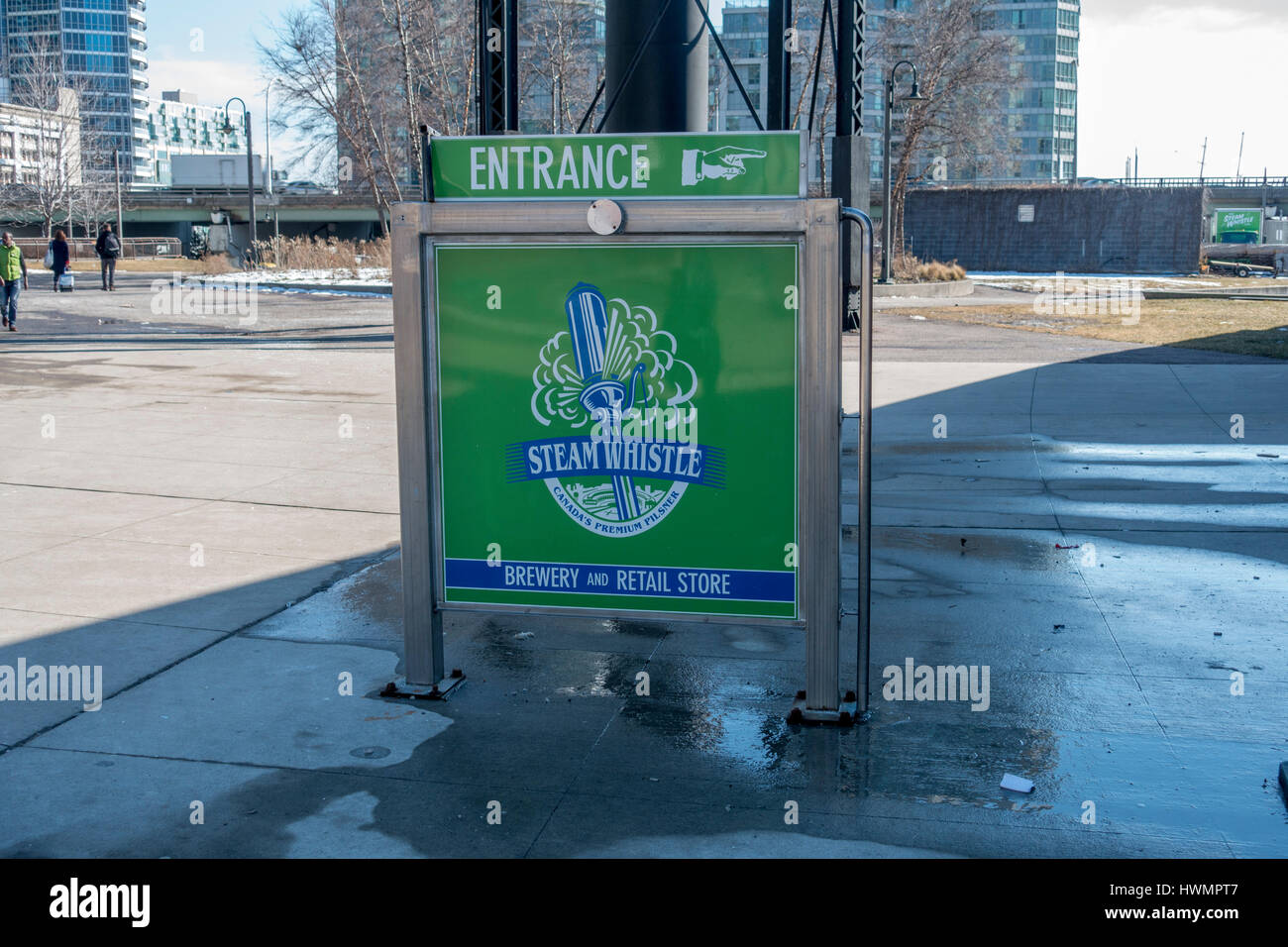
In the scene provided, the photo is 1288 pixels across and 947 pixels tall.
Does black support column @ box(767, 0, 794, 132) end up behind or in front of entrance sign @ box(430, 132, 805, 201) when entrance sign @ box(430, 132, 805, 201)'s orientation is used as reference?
behind

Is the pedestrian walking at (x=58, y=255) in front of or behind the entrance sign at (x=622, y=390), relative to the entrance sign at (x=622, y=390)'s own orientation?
behind

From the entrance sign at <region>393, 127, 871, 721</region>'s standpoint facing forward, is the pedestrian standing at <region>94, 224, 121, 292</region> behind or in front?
behind

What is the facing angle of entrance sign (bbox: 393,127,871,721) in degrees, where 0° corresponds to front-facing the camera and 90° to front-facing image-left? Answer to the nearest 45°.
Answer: approximately 0°

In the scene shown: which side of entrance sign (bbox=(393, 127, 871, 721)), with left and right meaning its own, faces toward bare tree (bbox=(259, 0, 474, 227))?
back

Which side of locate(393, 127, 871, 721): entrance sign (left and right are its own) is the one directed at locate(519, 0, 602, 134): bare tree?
back

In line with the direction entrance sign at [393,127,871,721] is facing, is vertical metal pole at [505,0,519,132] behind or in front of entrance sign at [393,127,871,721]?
behind

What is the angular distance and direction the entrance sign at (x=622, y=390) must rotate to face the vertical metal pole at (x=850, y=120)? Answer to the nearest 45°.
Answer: approximately 180°

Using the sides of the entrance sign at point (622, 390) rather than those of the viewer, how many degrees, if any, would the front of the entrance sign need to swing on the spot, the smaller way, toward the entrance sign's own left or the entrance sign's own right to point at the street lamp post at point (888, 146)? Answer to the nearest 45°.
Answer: approximately 180°
